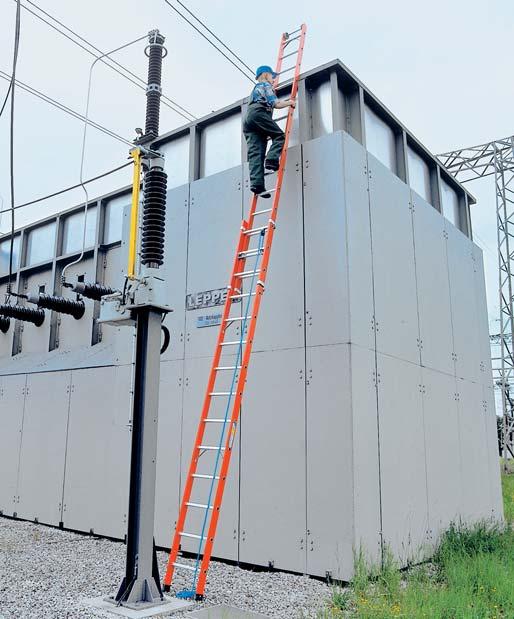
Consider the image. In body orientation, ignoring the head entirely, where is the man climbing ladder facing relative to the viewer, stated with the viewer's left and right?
facing away from the viewer and to the right of the viewer
